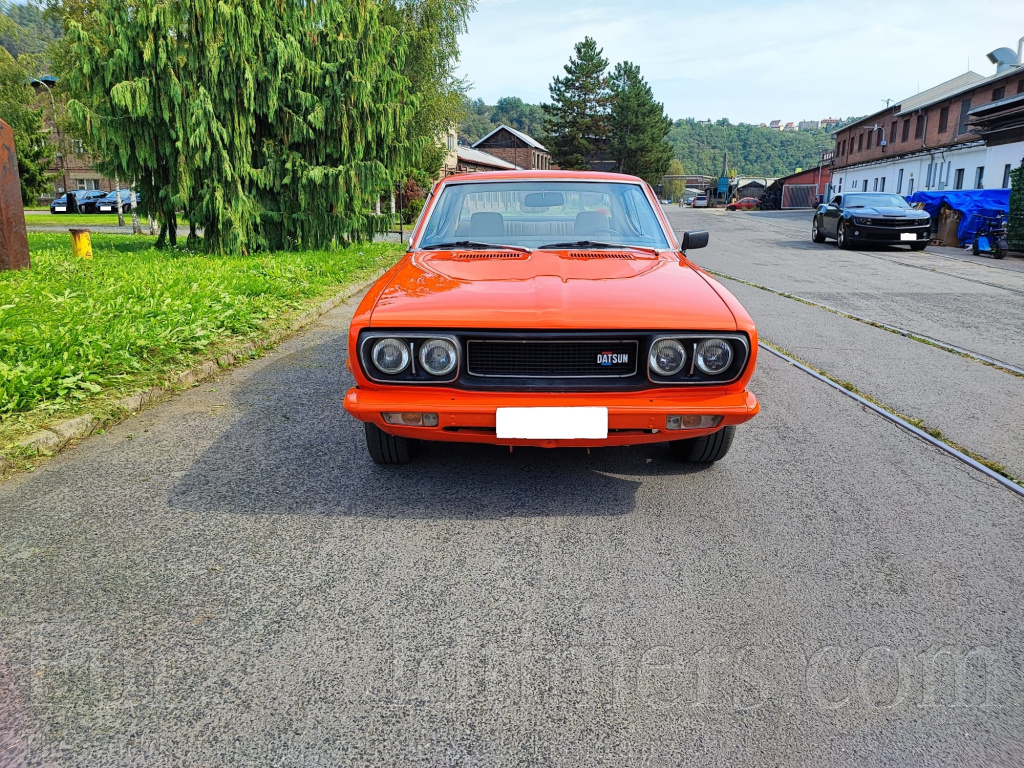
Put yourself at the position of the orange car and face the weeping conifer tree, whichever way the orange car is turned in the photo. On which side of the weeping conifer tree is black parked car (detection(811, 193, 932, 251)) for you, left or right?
right

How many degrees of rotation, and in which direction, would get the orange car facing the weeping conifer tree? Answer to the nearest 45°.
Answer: approximately 135° to its right

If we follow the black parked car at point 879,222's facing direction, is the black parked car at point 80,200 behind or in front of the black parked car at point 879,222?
behind

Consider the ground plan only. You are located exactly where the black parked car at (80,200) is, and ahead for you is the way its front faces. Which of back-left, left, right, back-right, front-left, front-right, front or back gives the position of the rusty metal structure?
front-left

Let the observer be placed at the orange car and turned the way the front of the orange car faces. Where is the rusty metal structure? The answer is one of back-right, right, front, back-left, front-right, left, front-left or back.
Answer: back-right

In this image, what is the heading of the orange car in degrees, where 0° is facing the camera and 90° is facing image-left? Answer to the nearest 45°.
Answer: approximately 0°

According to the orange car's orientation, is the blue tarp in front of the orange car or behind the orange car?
behind

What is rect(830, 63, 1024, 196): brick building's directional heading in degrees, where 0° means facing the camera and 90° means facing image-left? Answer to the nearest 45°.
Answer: approximately 45°

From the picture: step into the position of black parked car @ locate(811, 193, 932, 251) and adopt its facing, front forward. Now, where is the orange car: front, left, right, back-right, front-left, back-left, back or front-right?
front-right

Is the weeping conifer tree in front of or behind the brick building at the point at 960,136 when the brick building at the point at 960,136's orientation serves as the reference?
in front

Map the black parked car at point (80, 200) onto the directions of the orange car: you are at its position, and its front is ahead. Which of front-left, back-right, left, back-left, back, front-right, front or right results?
back-right

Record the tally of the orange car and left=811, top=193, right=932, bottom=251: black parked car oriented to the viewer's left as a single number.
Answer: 0

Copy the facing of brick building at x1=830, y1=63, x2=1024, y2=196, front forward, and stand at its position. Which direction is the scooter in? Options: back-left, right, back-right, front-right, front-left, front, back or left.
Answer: front-left
